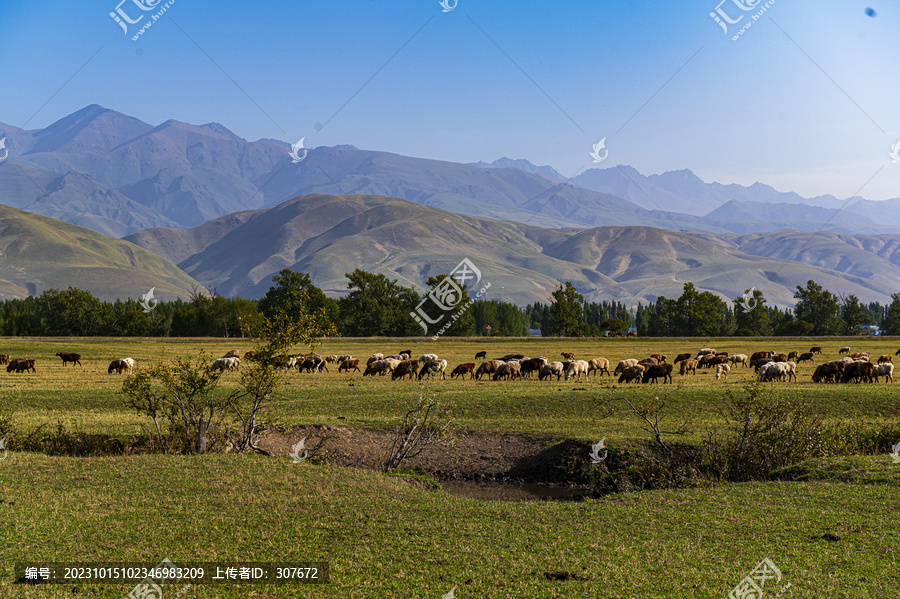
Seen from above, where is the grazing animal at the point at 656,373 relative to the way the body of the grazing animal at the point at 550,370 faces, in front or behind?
behind

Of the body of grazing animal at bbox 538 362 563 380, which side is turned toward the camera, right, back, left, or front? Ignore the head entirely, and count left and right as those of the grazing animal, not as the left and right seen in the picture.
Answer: left

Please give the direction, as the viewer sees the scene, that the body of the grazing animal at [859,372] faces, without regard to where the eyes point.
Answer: to the viewer's left

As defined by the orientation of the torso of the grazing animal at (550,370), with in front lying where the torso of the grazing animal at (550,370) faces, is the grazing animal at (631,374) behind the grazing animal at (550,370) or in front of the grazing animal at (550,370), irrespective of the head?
behind
